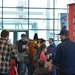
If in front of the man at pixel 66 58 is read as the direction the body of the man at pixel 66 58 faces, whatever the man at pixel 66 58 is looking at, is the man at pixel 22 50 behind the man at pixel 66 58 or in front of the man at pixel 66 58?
in front

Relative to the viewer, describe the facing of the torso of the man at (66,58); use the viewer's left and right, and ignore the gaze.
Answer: facing away from the viewer and to the left of the viewer

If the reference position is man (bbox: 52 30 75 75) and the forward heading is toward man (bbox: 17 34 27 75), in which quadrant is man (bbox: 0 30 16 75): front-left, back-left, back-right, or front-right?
front-left

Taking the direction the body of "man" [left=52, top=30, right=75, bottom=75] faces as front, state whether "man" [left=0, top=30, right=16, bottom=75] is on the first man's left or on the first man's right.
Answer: on the first man's left

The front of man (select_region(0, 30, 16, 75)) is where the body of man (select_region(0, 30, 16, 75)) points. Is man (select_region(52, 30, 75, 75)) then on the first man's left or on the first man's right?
on the first man's right

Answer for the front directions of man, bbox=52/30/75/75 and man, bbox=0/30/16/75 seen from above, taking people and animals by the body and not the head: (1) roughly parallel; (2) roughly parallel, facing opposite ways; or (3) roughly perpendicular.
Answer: roughly perpendicular

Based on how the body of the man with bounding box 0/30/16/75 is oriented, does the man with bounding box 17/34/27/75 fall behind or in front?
in front

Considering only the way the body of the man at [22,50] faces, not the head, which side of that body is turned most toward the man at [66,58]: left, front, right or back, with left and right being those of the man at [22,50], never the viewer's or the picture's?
front

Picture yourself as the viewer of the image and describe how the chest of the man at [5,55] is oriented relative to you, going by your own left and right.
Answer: facing away from the viewer and to the right of the viewer
